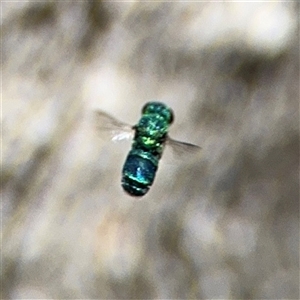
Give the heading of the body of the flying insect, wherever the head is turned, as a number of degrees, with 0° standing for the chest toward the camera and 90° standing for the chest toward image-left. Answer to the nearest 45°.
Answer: approximately 180°
